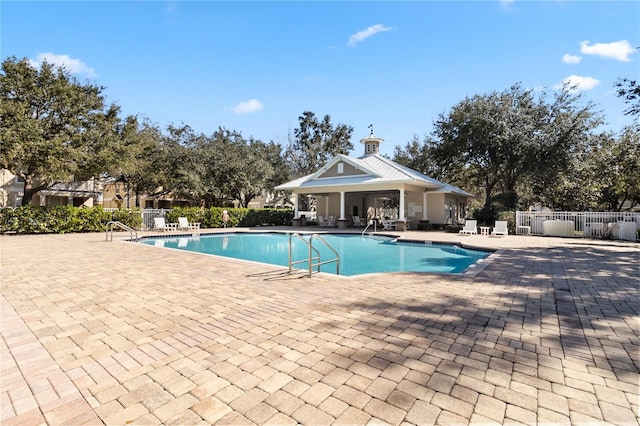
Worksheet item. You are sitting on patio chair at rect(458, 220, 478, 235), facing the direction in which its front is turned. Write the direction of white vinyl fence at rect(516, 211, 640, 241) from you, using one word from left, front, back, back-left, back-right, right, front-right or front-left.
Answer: back-left

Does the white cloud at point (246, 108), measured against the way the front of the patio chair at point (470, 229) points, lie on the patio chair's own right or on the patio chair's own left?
on the patio chair's own right

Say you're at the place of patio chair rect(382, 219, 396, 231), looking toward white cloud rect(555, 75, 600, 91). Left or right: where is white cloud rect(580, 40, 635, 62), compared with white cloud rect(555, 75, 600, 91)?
right

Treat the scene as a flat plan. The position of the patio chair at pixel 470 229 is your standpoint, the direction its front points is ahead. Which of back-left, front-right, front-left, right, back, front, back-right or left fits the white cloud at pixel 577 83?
back

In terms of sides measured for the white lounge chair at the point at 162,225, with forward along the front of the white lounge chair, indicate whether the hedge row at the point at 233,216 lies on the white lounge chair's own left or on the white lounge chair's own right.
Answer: on the white lounge chair's own left

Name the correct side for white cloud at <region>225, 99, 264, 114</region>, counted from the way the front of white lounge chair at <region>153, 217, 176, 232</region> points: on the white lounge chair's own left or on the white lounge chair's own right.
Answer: on the white lounge chair's own left

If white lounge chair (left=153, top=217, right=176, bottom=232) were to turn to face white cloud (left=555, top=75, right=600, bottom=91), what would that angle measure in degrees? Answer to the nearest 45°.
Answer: approximately 45° to its left

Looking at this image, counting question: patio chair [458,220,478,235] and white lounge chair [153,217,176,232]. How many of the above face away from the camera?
0

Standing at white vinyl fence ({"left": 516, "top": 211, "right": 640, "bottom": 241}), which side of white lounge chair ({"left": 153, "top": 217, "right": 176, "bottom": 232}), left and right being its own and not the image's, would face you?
front

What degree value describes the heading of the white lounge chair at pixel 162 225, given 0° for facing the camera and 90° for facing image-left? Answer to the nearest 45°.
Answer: approximately 315°

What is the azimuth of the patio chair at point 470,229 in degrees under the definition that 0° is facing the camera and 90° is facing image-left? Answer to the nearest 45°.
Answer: approximately 45°
